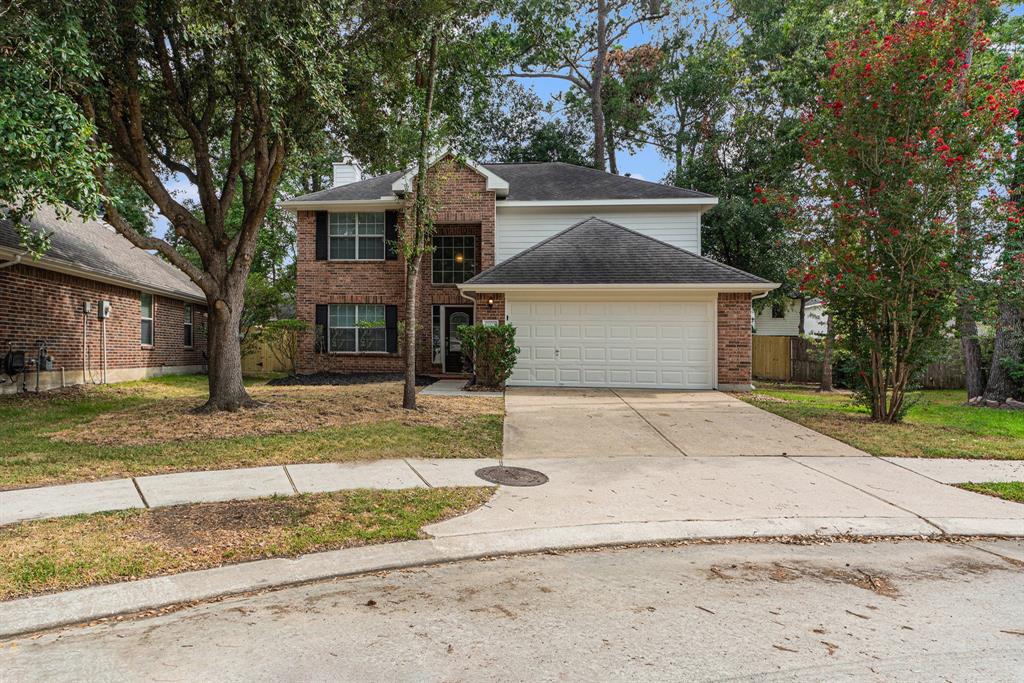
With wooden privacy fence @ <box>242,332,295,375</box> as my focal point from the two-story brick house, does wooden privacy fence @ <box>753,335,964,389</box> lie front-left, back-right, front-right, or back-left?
back-right

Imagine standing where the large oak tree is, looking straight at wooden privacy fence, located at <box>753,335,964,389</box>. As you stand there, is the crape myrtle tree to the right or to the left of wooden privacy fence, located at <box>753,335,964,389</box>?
right

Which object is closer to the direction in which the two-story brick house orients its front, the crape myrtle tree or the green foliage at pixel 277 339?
the crape myrtle tree

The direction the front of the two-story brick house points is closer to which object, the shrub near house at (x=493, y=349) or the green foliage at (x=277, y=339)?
the shrub near house

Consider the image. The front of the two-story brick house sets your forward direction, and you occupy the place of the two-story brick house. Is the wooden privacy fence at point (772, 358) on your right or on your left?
on your left

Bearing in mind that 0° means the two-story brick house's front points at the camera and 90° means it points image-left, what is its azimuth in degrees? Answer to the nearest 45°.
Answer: approximately 0°

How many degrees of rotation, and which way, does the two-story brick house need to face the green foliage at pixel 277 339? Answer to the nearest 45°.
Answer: approximately 90° to its right

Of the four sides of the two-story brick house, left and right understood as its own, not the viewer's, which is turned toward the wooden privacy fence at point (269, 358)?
right

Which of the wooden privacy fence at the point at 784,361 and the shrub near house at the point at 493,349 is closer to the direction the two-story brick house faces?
the shrub near house
